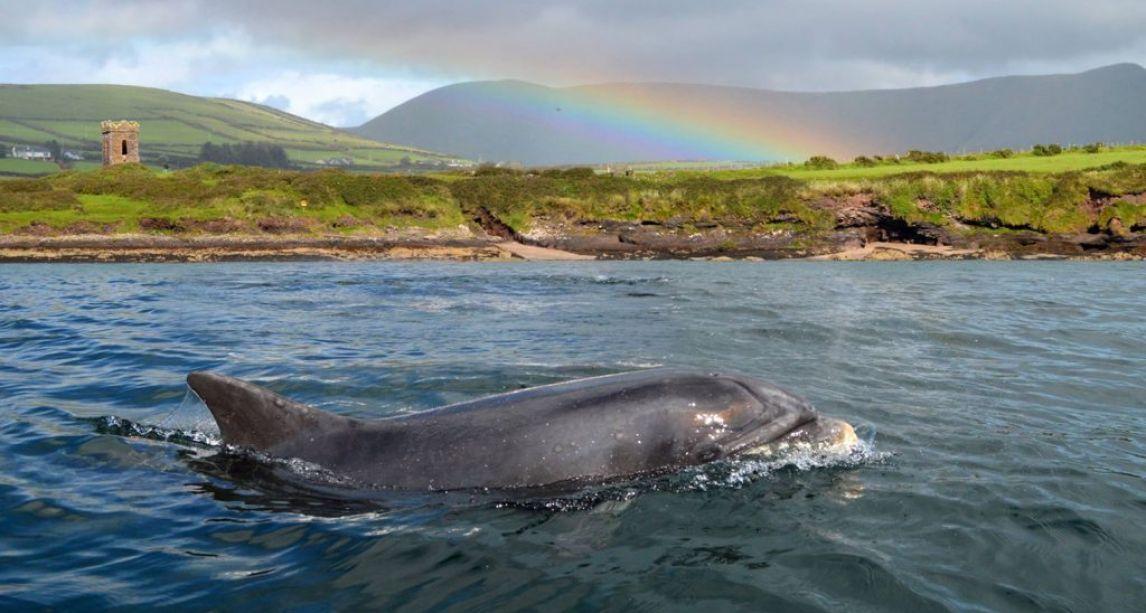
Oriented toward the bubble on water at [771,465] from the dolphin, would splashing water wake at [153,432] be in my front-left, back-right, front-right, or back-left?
back-left

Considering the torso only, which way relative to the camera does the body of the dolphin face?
to the viewer's right

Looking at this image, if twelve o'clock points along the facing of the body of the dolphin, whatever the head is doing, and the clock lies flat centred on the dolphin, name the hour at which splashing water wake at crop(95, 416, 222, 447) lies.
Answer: The splashing water wake is roughly at 7 o'clock from the dolphin.

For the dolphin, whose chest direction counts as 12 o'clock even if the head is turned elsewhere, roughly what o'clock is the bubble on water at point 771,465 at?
The bubble on water is roughly at 12 o'clock from the dolphin.
